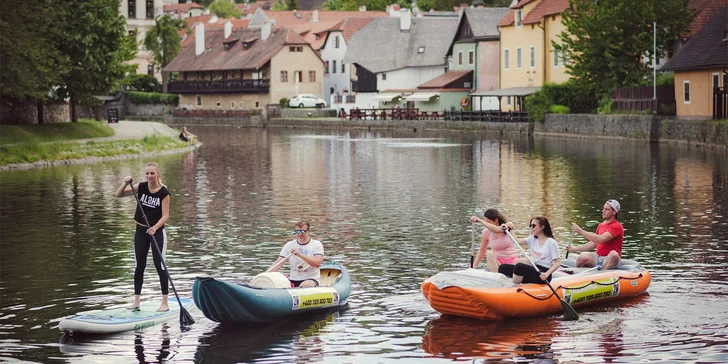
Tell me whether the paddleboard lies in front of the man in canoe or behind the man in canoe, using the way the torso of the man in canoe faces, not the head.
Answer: in front

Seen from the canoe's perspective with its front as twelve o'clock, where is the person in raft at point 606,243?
The person in raft is roughly at 7 o'clock from the canoe.

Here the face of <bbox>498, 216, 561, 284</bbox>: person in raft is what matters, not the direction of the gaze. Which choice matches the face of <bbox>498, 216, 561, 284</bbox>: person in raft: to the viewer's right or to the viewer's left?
to the viewer's left

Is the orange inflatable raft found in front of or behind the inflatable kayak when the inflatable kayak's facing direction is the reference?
behind

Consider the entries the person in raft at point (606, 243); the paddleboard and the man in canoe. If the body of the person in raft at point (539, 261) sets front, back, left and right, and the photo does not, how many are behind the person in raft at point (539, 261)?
1

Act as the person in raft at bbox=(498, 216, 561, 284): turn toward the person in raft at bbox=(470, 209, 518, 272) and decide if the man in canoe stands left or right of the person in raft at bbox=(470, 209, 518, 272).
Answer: left

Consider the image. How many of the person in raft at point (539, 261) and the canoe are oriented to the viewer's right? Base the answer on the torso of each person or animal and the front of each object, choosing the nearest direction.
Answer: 0

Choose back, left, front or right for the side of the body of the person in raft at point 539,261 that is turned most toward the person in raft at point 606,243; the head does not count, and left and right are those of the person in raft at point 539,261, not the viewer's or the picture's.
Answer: back

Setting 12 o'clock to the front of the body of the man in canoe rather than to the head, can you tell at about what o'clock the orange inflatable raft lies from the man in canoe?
The orange inflatable raft is roughly at 8 o'clock from the man in canoe.

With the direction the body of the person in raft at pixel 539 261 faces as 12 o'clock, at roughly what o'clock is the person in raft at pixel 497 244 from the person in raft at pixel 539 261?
the person in raft at pixel 497 244 is roughly at 3 o'clock from the person in raft at pixel 539 261.
